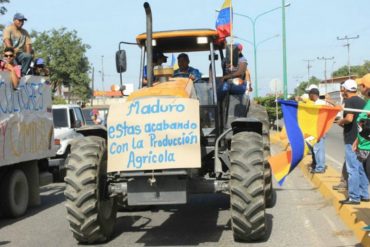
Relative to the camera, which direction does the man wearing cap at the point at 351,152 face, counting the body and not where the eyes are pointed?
to the viewer's left

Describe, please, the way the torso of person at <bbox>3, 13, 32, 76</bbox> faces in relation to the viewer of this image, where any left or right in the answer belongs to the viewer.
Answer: facing the viewer and to the right of the viewer

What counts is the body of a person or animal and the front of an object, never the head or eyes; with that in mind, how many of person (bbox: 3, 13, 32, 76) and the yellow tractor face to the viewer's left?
0

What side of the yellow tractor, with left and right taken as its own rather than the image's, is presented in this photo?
front

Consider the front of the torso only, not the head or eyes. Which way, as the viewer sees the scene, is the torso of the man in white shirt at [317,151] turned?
to the viewer's left

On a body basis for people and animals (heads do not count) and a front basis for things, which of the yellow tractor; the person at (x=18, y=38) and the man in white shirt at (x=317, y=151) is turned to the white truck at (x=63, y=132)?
the man in white shirt

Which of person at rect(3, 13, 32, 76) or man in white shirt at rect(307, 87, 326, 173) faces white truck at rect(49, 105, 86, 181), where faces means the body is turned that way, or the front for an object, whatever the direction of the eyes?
the man in white shirt

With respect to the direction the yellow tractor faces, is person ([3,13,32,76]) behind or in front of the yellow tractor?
behind
